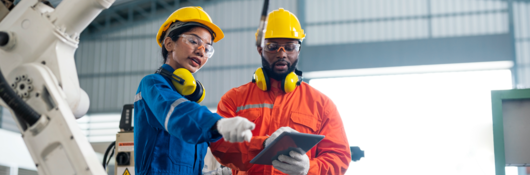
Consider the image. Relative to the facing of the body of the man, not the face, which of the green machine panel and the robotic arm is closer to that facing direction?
the robotic arm

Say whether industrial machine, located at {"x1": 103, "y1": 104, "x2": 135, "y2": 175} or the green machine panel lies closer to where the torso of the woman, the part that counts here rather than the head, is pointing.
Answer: the green machine panel

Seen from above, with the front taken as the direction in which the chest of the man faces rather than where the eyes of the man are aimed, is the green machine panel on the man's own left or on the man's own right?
on the man's own left

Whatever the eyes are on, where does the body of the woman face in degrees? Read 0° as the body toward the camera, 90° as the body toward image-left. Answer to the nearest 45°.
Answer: approximately 315°

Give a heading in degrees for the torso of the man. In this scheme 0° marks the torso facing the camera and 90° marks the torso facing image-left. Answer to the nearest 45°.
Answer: approximately 0°

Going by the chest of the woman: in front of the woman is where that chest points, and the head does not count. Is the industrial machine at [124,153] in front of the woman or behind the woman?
behind

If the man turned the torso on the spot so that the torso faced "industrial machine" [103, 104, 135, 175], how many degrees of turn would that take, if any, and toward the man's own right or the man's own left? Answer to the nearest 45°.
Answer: approximately 135° to the man's own right

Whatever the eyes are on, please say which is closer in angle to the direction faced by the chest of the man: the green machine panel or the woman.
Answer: the woman
